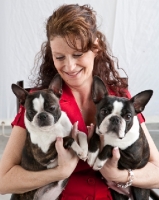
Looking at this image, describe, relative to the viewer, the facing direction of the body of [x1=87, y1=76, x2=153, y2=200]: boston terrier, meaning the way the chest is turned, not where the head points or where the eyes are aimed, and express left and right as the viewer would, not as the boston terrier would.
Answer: facing the viewer and to the left of the viewer

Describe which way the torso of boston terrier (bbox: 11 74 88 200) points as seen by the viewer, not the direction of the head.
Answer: toward the camera

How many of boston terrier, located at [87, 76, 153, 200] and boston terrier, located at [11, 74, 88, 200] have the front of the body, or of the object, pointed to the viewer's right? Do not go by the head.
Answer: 0

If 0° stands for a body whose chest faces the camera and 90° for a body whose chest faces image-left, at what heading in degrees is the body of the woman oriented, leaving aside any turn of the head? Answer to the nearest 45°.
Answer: approximately 0°

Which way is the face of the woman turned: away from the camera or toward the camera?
toward the camera
